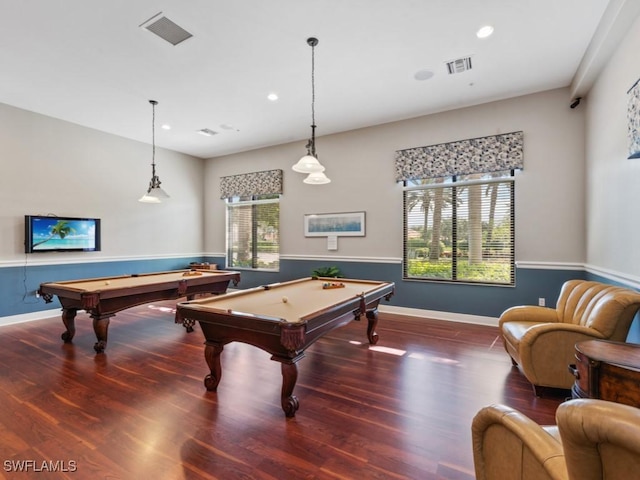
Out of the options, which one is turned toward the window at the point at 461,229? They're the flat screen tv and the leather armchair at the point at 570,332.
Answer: the flat screen tv

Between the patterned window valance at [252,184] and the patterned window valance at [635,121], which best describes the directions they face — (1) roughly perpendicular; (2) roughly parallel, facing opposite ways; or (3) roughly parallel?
roughly perpendicular

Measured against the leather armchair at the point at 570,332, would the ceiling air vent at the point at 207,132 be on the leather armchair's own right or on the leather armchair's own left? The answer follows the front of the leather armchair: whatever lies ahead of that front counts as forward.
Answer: on the leather armchair's own right

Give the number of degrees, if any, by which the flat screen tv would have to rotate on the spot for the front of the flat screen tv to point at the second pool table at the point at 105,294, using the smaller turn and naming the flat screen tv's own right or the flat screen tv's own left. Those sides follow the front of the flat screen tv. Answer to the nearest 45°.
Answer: approximately 45° to the flat screen tv's own right

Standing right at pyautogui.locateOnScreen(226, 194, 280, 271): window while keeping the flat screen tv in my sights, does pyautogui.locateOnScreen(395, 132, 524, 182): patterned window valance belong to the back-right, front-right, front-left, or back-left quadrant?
back-left

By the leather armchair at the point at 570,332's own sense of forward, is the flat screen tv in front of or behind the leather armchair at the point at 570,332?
in front

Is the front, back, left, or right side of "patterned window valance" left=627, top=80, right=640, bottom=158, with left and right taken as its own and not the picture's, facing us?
left

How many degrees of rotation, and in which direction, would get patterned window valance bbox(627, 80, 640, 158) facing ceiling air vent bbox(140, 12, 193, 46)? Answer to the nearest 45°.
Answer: approximately 45° to its left

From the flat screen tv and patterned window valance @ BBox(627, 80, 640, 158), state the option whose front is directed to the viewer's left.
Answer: the patterned window valance

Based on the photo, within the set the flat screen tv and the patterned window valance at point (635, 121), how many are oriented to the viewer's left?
1

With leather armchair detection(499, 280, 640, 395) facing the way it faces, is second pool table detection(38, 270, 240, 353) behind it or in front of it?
in front

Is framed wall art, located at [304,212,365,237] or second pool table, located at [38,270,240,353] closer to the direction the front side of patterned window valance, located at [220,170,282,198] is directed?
the second pool table
